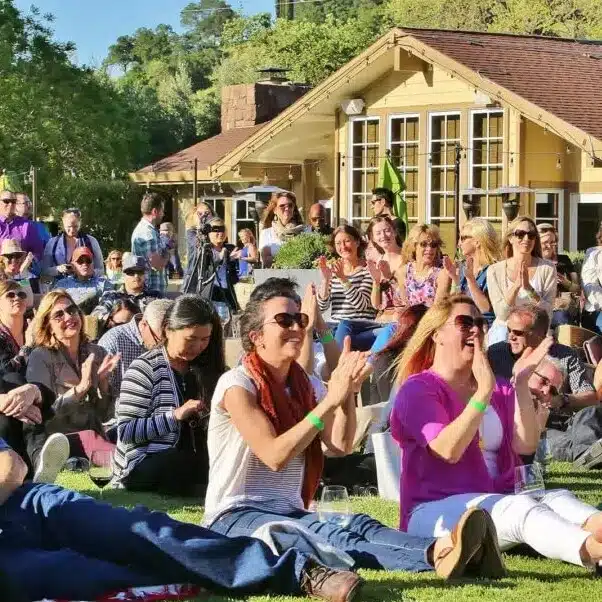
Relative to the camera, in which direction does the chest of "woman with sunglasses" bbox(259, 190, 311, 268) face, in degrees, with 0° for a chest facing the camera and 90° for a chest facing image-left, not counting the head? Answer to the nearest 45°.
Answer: approximately 315°

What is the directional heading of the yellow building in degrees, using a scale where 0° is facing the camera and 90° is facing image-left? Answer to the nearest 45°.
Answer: approximately 45°

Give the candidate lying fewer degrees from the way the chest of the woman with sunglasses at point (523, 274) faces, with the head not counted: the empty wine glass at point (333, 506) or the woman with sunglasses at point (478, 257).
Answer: the empty wine glass

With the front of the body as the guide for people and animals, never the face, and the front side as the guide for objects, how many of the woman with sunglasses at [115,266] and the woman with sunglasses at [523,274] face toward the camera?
2

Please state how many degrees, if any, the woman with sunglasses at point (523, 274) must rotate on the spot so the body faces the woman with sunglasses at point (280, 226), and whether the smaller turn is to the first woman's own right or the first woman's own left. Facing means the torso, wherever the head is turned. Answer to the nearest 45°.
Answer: approximately 135° to the first woman's own right

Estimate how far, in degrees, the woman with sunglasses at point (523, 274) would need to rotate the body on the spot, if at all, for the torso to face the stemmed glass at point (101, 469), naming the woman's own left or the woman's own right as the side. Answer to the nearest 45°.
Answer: approximately 45° to the woman's own right

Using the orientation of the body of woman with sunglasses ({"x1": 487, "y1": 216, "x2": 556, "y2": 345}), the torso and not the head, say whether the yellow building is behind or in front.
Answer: behind

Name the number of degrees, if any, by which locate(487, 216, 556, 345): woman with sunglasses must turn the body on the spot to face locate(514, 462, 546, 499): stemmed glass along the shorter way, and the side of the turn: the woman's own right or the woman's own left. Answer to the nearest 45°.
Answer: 0° — they already face it
